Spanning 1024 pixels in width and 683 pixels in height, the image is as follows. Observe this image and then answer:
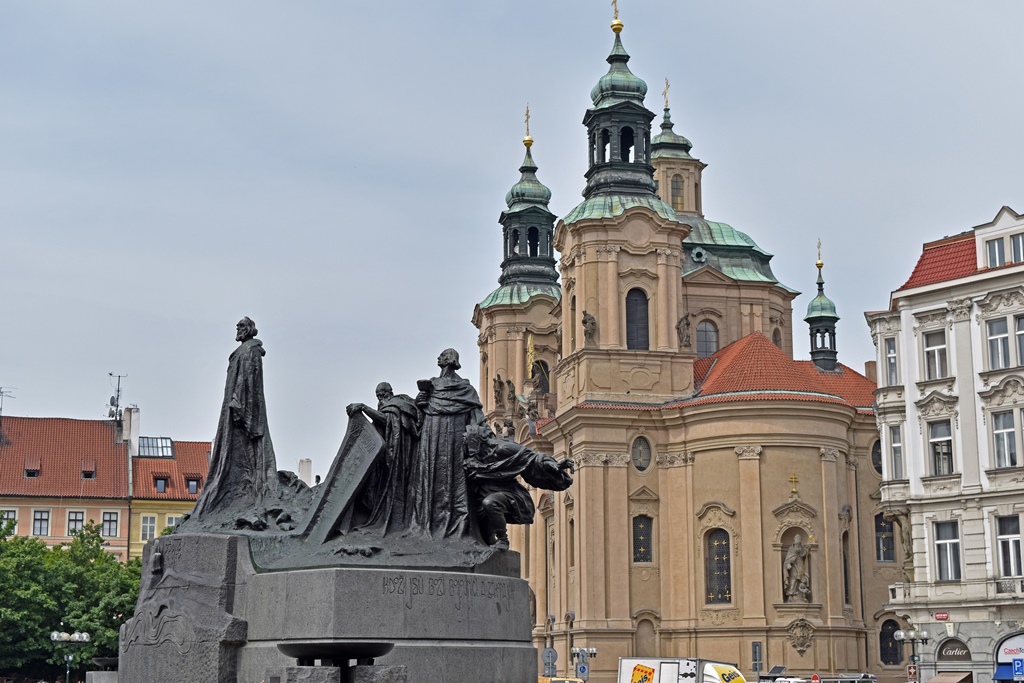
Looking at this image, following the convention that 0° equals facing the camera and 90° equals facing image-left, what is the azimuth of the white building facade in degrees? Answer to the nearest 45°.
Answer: approximately 45°

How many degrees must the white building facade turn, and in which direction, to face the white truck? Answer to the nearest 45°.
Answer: approximately 45° to its right

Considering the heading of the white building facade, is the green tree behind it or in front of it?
in front
